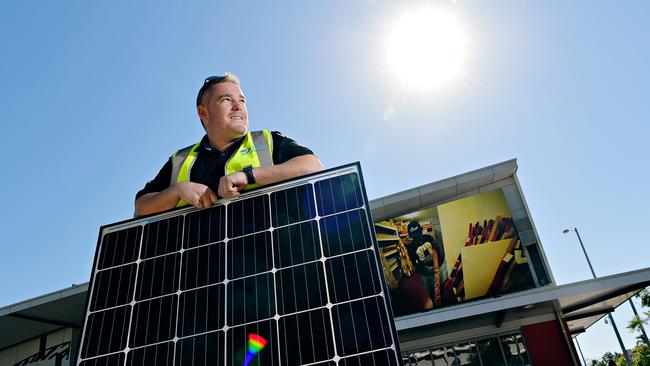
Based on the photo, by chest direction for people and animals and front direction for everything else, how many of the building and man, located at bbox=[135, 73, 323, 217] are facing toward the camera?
2

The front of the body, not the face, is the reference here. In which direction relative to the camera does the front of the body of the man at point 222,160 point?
toward the camera

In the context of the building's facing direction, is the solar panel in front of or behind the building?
in front

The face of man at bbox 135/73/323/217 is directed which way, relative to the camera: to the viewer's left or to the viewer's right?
to the viewer's right

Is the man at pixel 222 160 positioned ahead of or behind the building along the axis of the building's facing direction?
ahead

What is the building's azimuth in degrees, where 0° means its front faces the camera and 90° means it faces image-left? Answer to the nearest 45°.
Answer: approximately 0°
